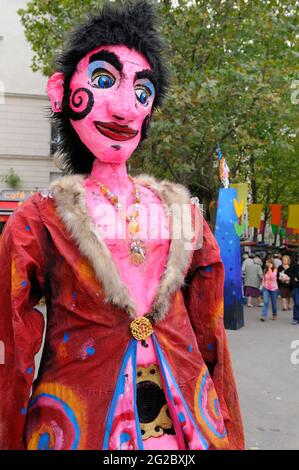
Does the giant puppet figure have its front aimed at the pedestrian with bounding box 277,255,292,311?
no

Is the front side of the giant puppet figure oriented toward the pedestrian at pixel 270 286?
no

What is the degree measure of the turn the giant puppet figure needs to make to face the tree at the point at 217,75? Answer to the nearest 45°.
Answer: approximately 135° to its left

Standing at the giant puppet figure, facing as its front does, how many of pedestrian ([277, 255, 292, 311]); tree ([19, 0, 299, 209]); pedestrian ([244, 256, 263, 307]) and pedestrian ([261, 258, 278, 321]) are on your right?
0

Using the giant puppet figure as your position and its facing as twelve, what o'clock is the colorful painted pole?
The colorful painted pole is roughly at 8 o'clock from the giant puppet figure.

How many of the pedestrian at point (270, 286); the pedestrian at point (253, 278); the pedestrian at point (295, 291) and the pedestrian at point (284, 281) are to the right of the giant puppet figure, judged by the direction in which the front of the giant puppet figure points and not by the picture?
0

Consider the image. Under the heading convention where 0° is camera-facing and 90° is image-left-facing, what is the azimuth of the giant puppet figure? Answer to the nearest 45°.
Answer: approximately 315°

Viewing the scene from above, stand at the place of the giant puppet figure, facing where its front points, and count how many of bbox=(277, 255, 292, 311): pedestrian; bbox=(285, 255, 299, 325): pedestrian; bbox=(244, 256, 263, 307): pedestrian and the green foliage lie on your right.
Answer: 0

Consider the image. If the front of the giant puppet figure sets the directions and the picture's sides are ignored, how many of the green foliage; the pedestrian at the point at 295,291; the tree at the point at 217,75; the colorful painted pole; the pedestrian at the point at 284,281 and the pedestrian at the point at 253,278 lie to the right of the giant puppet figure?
0

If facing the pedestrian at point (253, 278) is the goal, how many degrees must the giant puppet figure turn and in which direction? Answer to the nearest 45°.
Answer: approximately 135° to its left

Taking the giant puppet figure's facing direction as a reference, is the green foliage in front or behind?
behind
